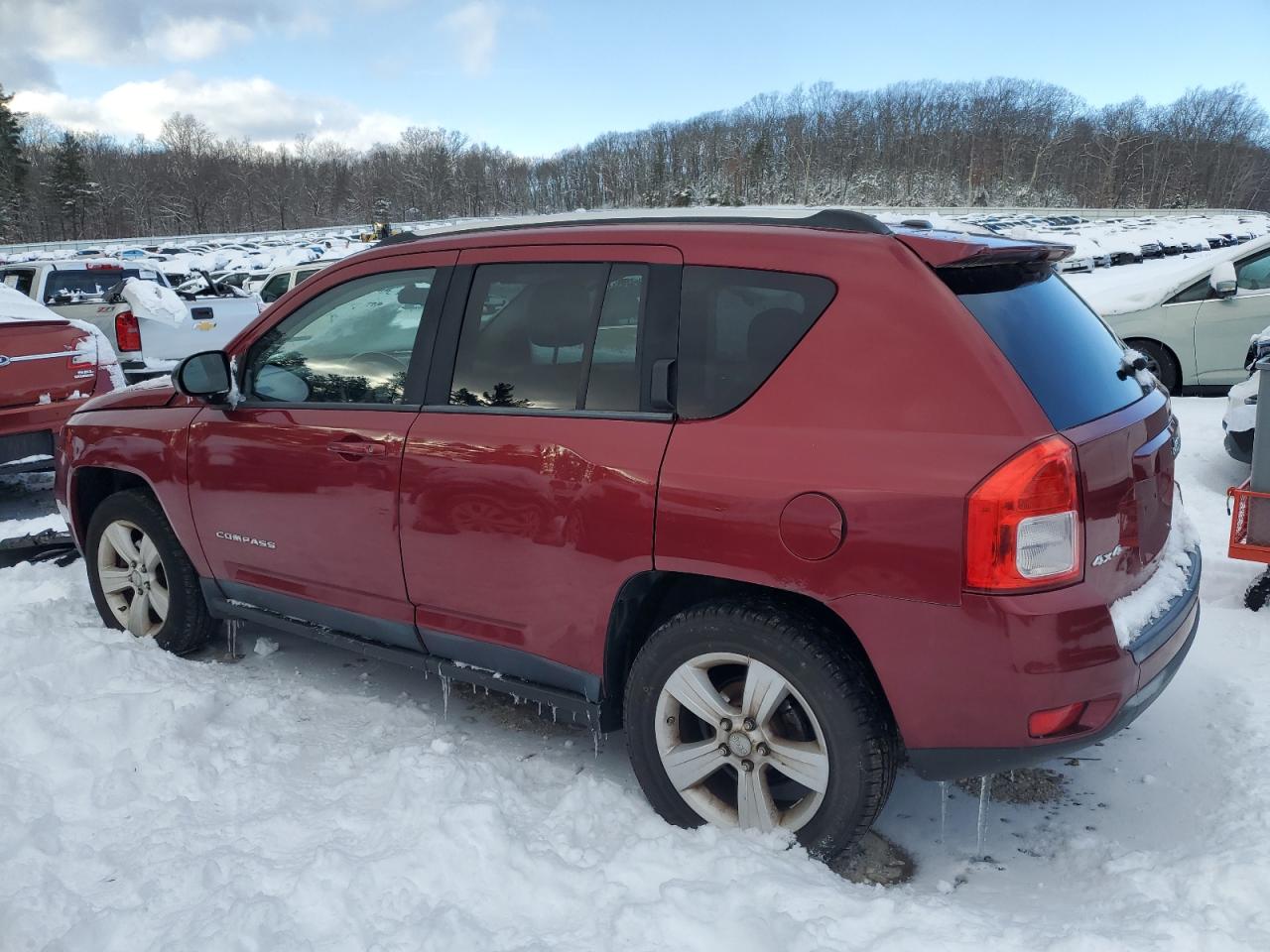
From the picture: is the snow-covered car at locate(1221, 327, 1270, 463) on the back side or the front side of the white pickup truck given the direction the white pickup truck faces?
on the back side

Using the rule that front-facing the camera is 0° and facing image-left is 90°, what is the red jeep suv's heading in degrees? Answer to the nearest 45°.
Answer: approximately 135°

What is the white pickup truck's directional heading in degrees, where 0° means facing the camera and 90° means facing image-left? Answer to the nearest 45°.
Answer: approximately 135°

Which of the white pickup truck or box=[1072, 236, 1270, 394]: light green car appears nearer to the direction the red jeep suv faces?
the white pickup truck

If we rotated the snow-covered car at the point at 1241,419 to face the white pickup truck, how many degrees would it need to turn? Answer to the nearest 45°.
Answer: approximately 45° to its right

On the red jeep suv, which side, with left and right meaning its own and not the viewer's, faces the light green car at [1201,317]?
right

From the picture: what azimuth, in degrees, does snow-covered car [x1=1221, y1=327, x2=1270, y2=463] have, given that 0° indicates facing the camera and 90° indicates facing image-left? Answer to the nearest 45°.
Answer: approximately 45°

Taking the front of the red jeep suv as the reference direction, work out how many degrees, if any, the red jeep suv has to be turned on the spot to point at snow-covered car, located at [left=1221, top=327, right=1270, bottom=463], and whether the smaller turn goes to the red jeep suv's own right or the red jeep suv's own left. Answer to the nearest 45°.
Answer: approximately 90° to the red jeep suv's own right

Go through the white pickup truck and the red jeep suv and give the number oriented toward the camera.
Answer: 0

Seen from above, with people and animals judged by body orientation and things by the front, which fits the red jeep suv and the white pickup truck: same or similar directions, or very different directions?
same or similar directions
